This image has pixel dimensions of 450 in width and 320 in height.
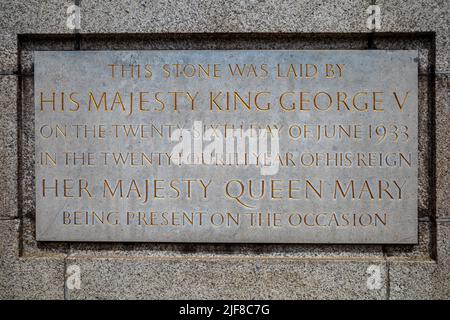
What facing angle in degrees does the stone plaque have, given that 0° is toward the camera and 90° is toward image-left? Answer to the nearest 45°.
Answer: approximately 0°
